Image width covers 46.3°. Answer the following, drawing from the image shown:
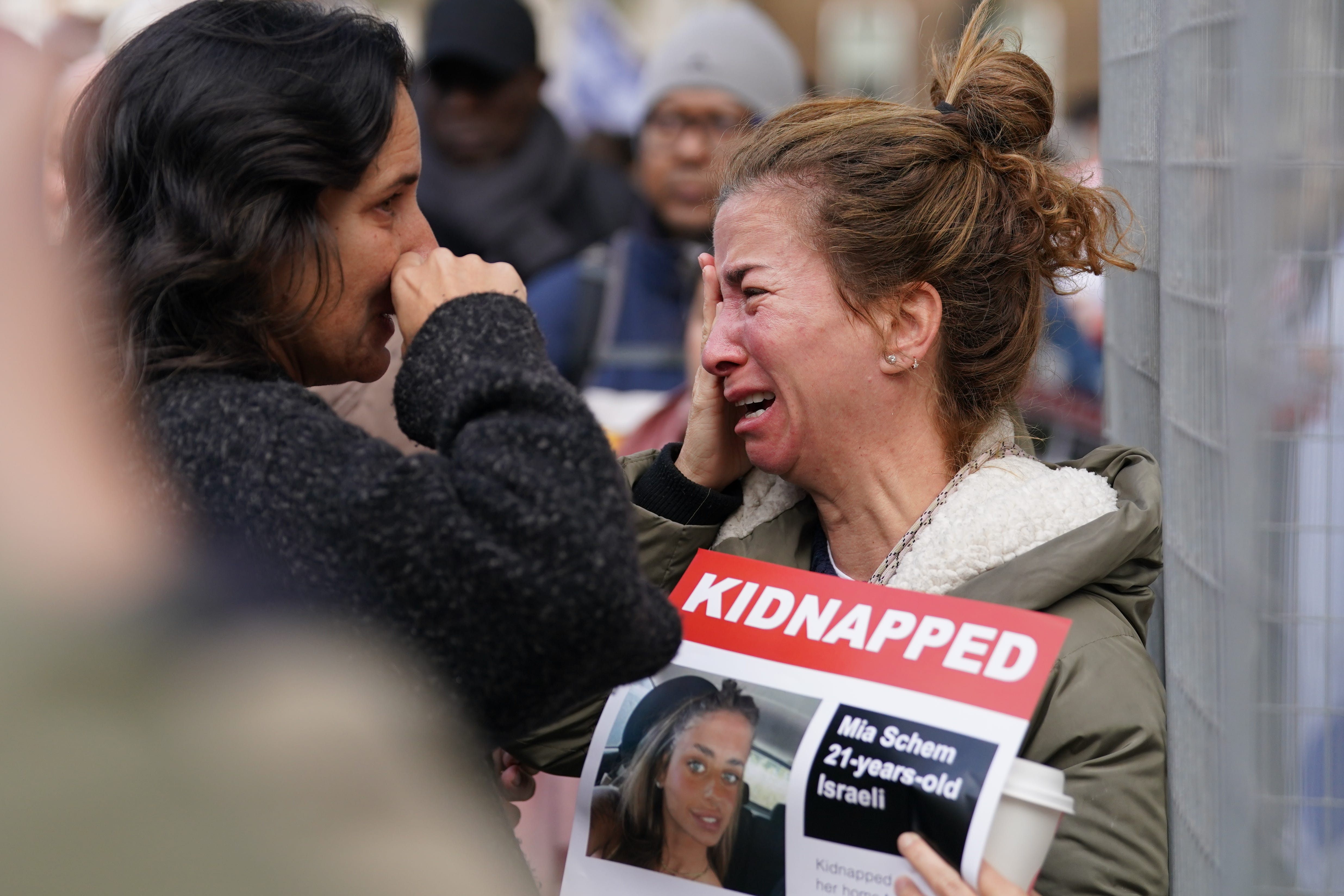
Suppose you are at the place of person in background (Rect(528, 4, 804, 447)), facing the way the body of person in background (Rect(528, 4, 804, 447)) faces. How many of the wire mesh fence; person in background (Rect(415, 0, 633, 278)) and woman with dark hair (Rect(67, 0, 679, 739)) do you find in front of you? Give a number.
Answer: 2

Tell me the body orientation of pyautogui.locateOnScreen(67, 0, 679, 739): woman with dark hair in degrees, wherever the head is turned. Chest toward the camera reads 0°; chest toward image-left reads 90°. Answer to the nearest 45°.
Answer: approximately 270°

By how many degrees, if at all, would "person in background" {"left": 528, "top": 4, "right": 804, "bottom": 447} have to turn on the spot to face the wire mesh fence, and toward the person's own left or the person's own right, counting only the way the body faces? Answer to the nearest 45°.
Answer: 0° — they already face it

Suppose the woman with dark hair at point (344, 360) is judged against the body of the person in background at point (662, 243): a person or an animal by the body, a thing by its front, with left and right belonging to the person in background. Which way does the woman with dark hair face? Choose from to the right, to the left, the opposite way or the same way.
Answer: to the left

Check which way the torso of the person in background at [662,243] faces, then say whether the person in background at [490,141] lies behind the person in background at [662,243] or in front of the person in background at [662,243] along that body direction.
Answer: behind

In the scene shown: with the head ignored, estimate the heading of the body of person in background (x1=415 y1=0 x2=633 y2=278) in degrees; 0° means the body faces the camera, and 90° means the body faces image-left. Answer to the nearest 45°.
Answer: approximately 45°

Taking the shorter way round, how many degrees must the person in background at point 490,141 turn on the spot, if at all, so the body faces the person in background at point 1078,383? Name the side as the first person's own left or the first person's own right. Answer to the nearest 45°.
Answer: approximately 135° to the first person's own left
